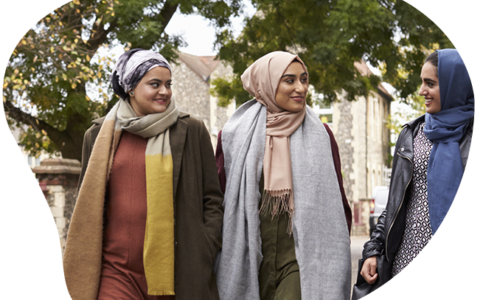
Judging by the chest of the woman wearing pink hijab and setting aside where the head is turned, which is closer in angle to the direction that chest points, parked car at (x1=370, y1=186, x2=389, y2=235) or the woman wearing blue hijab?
the woman wearing blue hijab

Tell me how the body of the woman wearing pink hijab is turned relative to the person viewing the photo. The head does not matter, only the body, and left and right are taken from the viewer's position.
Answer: facing the viewer

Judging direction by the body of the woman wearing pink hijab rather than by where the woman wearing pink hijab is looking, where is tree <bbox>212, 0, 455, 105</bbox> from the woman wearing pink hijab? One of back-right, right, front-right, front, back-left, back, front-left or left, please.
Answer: back

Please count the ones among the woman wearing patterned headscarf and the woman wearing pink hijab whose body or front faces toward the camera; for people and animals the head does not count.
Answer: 2

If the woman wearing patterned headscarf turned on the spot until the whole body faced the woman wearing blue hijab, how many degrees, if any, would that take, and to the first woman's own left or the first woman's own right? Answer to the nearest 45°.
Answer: approximately 90° to the first woman's own left

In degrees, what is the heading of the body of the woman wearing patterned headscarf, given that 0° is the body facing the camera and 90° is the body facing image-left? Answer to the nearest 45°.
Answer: approximately 0°

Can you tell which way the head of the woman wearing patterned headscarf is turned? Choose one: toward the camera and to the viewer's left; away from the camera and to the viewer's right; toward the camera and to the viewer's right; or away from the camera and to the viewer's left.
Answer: toward the camera and to the viewer's right

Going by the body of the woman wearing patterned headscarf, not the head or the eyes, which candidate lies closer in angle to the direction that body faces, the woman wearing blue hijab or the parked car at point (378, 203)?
the woman wearing blue hijab

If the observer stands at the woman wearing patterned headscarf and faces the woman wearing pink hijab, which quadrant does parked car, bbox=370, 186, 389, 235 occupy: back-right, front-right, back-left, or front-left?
front-left

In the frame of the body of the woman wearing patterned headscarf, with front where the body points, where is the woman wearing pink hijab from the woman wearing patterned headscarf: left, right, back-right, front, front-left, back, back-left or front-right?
left

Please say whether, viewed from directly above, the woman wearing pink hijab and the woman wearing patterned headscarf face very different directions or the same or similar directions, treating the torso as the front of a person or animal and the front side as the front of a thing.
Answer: same or similar directions

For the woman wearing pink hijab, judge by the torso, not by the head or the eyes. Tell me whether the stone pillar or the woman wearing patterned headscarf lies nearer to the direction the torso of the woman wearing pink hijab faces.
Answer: the woman wearing patterned headscarf

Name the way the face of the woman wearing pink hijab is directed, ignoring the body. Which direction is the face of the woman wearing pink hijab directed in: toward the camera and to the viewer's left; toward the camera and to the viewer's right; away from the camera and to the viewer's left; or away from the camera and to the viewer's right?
toward the camera and to the viewer's right
